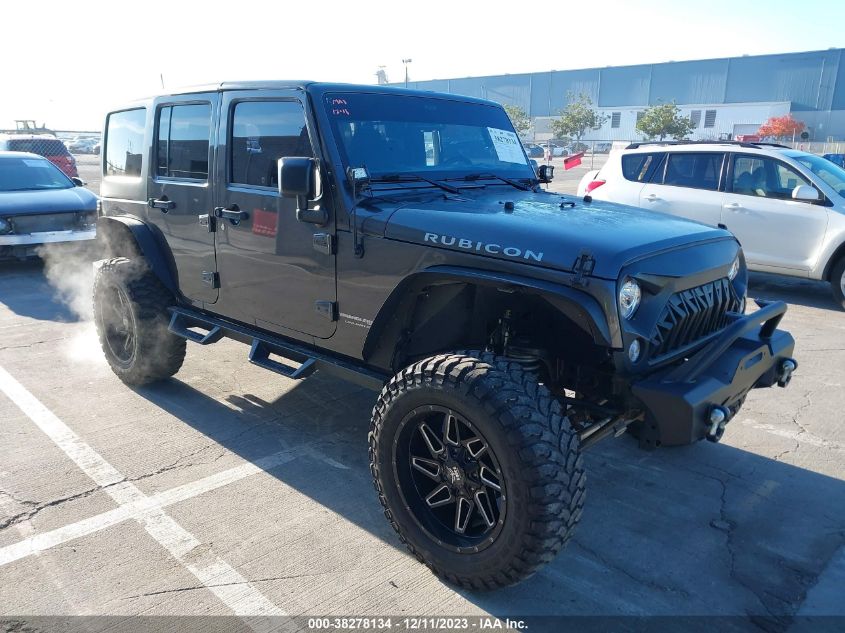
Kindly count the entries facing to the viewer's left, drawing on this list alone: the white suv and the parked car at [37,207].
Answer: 0

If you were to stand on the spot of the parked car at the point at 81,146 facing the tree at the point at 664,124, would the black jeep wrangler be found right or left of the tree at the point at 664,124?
right

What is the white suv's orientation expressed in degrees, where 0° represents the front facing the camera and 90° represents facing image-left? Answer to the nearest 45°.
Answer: approximately 315°

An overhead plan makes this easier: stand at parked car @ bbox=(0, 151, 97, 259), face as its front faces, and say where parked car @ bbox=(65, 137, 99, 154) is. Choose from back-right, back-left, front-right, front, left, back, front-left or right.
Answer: back-left

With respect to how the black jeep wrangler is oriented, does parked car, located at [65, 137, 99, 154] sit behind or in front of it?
behind

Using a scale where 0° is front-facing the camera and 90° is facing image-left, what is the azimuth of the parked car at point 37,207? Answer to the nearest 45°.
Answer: approximately 315°

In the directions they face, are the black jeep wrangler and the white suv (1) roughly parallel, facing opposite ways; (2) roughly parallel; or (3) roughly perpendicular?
roughly parallel

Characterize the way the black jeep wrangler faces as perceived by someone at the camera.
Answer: facing the viewer and to the right of the viewer
